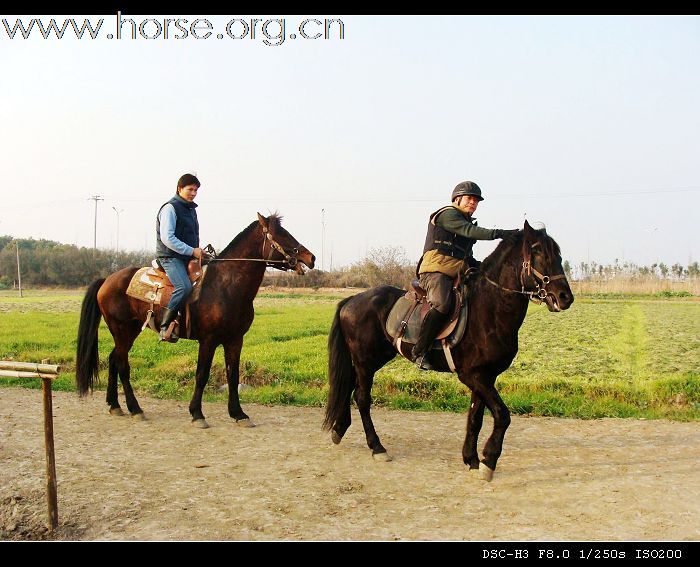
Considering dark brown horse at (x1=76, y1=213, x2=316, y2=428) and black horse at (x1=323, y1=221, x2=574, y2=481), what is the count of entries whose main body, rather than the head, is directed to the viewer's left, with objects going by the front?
0

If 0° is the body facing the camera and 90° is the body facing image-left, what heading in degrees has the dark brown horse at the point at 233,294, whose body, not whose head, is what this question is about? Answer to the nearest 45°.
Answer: approximately 315°

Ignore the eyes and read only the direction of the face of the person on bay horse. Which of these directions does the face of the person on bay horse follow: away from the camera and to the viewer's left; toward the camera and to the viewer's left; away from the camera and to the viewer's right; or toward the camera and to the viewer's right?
toward the camera and to the viewer's right
